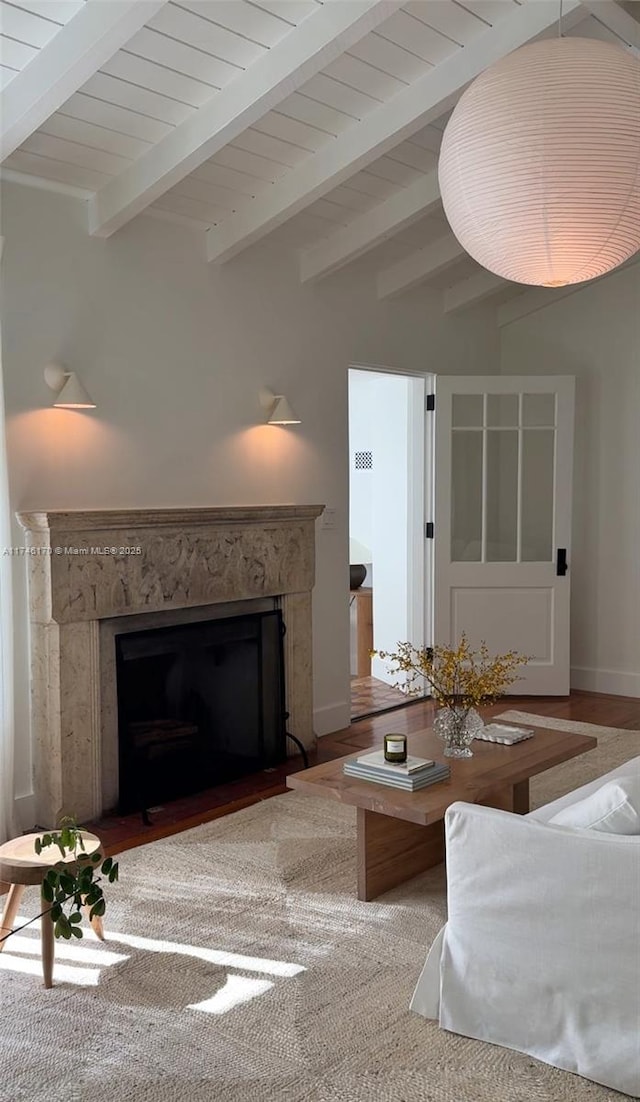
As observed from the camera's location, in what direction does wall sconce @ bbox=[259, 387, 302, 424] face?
facing the viewer and to the right of the viewer

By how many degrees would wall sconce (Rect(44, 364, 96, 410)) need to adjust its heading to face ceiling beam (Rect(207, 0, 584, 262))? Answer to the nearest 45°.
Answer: approximately 45° to its left

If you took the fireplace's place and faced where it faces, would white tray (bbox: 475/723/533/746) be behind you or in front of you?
in front

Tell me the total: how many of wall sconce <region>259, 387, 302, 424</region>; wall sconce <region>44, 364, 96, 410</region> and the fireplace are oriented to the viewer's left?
0

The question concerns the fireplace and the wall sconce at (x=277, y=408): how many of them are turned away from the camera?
0

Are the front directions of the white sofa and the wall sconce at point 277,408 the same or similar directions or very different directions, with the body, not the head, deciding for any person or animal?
very different directions

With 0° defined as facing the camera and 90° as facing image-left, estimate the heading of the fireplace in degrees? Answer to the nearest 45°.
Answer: approximately 315°

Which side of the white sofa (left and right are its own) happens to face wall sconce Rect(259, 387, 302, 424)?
front

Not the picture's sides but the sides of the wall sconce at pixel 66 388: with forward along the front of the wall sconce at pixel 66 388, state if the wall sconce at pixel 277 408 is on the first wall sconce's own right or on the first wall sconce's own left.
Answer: on the first wall sconce's own left

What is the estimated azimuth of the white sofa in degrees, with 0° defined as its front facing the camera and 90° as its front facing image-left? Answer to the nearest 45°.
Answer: approximately 135°
